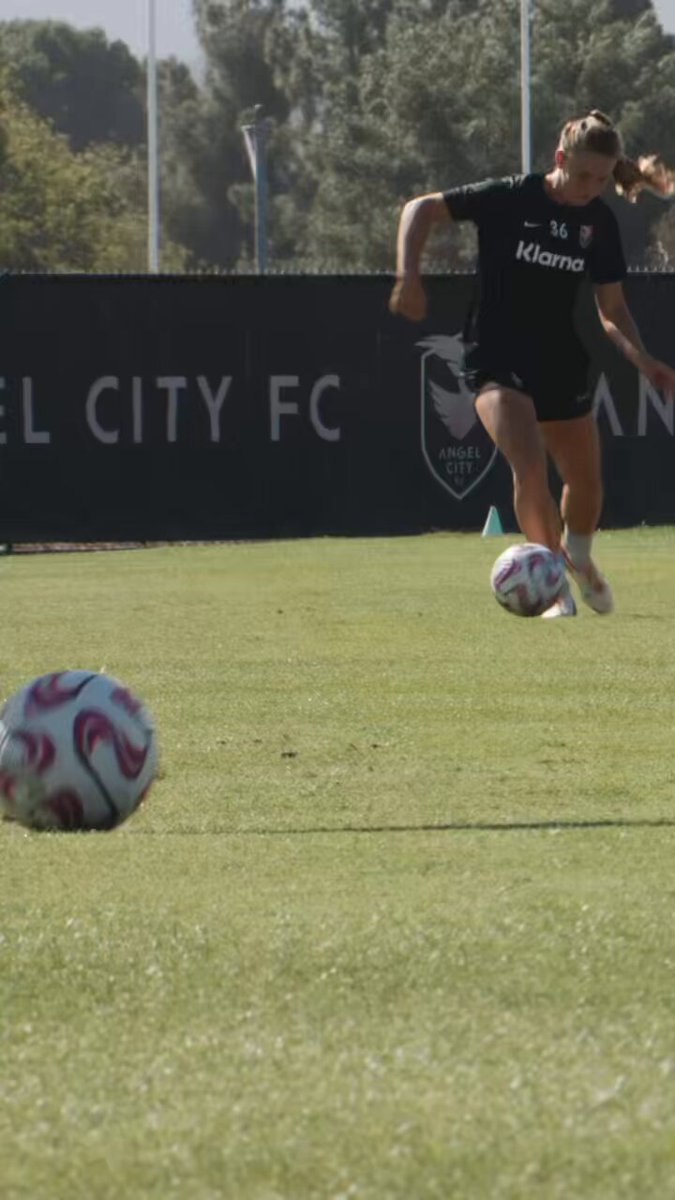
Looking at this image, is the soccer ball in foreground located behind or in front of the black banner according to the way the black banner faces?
in front

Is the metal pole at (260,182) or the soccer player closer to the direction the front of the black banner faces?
the soccer player

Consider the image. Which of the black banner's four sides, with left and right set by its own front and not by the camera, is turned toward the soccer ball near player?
front

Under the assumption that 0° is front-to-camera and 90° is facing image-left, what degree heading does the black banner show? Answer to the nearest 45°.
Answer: approximately 0°

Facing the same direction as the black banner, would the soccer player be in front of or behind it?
in front

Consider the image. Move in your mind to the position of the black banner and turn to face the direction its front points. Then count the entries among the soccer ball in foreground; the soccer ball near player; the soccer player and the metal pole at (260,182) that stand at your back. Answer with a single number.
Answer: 1

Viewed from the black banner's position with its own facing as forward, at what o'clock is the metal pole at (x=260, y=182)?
The metal pole is roughly at 6 o'clock from the black banner.

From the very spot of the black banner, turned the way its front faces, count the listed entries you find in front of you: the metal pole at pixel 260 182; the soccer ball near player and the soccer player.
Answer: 2

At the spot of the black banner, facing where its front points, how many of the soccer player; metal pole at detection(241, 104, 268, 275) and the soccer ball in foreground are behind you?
1
